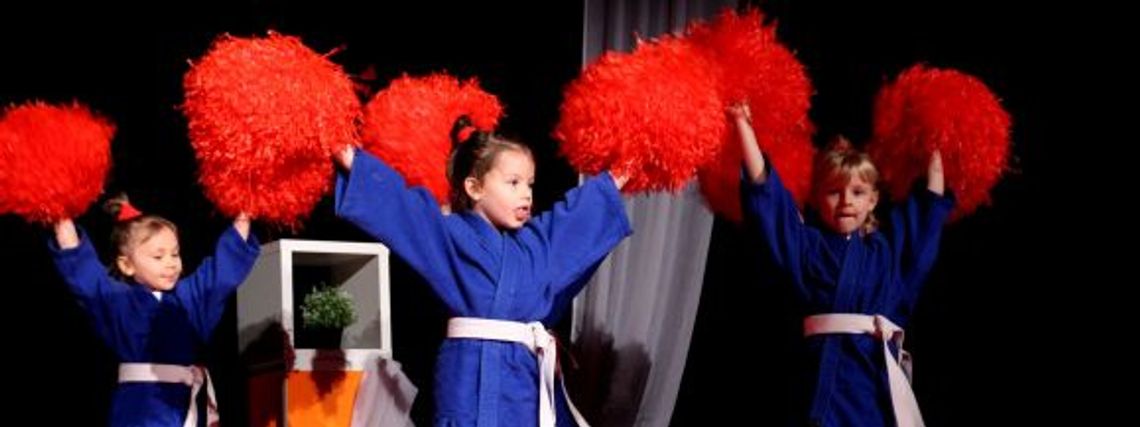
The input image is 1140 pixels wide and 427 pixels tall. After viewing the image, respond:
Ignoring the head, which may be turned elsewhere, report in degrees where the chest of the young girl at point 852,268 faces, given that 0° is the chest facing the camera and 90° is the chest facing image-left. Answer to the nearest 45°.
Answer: approximately 0°

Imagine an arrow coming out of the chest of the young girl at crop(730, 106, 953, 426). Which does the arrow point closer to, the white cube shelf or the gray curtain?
the white cube shelf

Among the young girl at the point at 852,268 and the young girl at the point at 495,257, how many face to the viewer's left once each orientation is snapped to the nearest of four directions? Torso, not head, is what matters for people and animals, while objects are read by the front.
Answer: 0

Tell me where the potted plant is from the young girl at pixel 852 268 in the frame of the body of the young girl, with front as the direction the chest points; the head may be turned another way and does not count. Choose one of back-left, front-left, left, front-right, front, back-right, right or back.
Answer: right

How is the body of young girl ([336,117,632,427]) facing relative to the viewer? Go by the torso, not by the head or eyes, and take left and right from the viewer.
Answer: facing the viewer and to the right of the viewer

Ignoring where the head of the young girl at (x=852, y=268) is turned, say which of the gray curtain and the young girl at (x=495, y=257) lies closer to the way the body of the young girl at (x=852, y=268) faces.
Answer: the young girl

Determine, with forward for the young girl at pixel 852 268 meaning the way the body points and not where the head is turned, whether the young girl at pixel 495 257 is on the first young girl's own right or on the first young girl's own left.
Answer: on the first young girl's own right

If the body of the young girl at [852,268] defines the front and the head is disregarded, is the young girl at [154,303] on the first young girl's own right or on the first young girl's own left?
on the first young girl's own right

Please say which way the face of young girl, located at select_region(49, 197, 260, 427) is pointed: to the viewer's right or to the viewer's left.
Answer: to the viewer's right

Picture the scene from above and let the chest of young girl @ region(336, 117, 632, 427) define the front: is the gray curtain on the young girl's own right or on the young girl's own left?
on the young girl's own left
